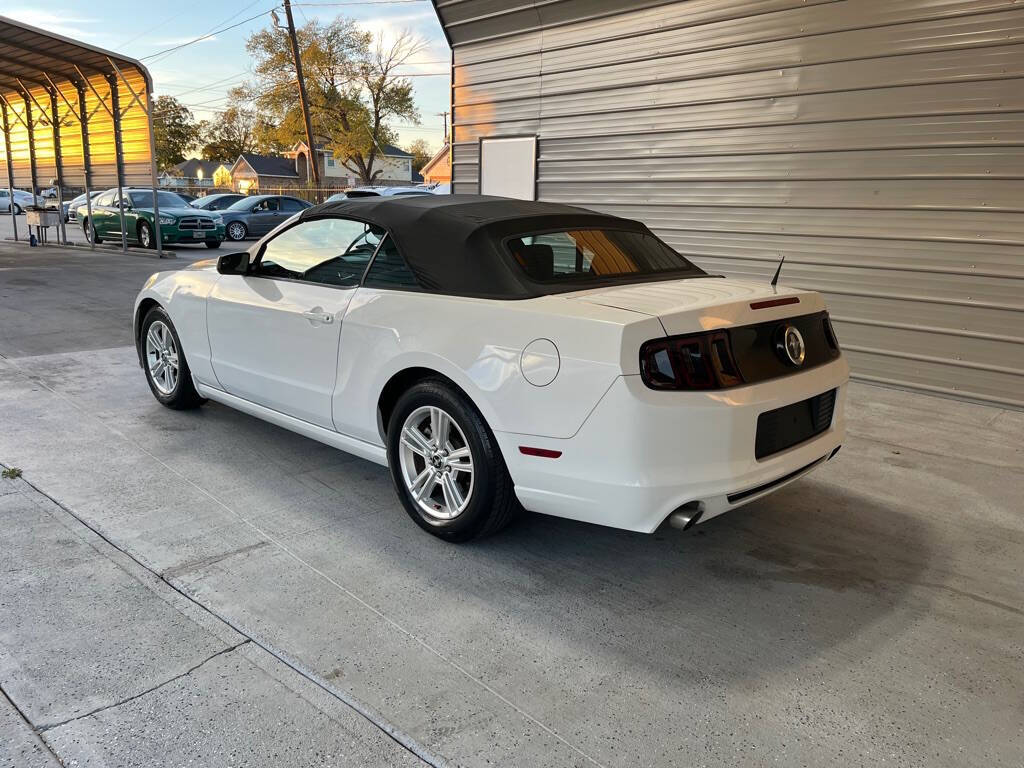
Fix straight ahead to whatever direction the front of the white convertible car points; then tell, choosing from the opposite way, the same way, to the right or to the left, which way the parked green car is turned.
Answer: the opposite way

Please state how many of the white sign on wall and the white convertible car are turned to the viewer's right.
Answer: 0

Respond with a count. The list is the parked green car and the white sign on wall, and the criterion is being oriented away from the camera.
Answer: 0

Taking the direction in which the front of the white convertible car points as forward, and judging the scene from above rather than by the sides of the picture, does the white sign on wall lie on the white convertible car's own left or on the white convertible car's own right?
on the white convertible car's own right

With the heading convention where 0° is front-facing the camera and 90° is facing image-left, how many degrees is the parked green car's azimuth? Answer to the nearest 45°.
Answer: approximately 315°

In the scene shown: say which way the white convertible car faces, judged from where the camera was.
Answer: facing away from the viewer and to the left of the viewer

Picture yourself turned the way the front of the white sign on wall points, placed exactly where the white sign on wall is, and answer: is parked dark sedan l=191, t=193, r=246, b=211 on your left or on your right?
on your right

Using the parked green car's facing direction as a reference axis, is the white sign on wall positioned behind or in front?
in front

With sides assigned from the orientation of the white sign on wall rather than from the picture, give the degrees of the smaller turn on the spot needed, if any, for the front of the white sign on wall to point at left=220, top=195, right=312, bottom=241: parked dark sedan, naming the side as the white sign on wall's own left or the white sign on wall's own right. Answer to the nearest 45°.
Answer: approximately 90° to the white sign on wall's own right
